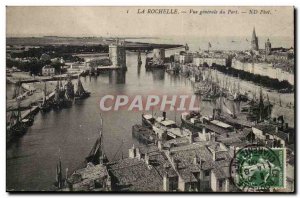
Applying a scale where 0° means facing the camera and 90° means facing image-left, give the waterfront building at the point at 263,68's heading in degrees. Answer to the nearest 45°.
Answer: approximately 45°

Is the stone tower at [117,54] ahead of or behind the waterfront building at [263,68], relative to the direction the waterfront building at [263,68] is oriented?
ahead

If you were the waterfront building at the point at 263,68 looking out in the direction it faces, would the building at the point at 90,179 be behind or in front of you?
in front

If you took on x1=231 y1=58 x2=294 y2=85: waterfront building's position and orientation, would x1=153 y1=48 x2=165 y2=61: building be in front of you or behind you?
in front
